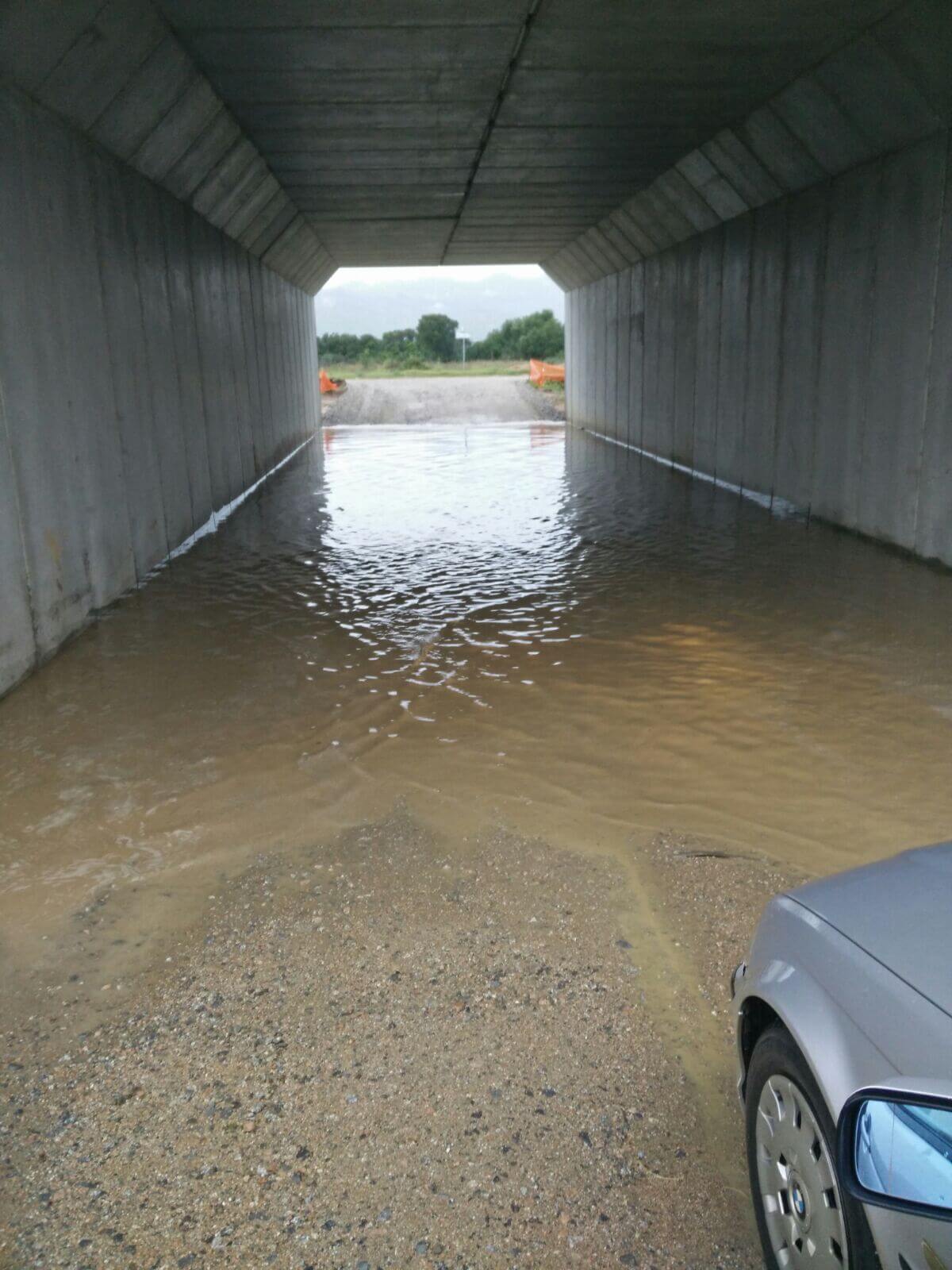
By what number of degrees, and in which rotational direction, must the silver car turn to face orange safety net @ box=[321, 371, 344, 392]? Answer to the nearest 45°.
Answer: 0° — it already faces it

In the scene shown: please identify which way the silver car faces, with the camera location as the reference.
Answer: facing away from the viewer and to the left of the viewer

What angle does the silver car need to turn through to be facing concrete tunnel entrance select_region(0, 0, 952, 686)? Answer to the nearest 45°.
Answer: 0° — it already faces it

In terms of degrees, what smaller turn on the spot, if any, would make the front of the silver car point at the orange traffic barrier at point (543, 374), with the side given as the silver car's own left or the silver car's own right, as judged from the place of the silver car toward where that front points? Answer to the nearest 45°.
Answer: approximately 45° to the silver car's own right
